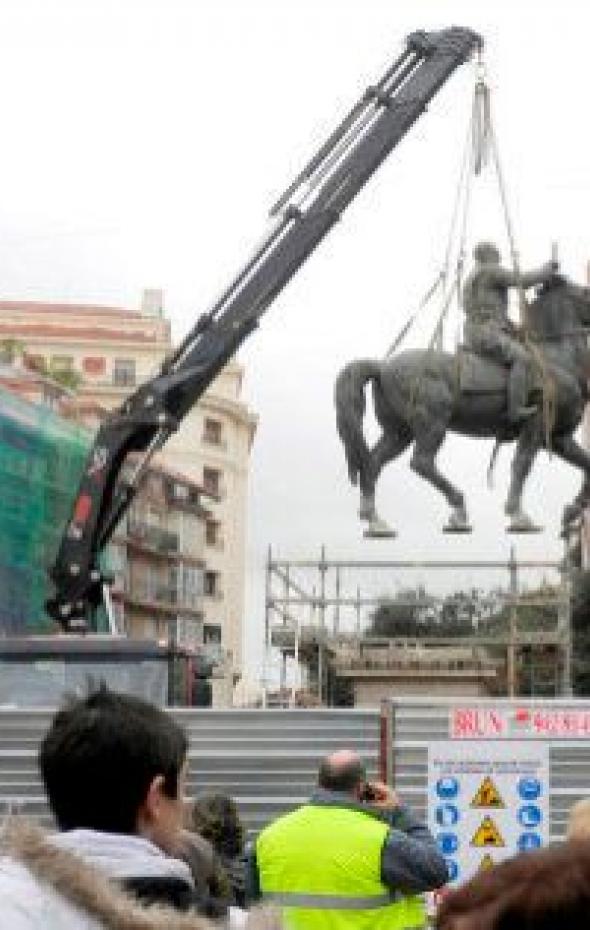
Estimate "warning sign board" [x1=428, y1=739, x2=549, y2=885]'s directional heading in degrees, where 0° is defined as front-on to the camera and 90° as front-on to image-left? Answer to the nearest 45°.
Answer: approximately 0°

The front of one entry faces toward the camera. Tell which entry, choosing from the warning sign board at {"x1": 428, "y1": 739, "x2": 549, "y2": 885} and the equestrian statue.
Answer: the warning sign board

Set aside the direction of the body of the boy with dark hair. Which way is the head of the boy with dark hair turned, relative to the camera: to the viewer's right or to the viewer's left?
to the viewer's right

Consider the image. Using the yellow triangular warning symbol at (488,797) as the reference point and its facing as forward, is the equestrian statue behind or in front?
behind

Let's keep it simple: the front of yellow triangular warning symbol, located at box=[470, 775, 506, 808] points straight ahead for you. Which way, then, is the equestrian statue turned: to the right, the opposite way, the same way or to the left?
to the left

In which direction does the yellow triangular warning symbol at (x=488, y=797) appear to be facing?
toward the camera

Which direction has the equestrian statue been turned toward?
to the viewer's right

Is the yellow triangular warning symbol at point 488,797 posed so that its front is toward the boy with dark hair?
yes

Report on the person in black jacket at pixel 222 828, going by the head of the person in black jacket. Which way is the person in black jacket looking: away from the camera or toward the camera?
away from the camera

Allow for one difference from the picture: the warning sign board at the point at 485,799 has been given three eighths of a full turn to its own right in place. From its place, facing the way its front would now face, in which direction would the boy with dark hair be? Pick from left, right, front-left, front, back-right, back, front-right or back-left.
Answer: back-left

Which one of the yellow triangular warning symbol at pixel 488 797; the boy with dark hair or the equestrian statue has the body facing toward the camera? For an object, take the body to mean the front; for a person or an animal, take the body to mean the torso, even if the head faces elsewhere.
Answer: the yellow triangular warning symbol

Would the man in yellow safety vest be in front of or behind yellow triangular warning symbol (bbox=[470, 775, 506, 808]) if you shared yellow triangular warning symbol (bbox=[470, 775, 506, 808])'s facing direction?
in front

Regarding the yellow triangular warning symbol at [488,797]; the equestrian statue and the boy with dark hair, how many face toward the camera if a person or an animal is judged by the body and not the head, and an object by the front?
1

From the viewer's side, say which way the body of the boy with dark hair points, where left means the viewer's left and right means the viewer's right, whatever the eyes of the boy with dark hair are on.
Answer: facing away from the viewer and to the right of the viewer

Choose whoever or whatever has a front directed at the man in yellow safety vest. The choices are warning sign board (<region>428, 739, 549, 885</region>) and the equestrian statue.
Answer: the warning sign board

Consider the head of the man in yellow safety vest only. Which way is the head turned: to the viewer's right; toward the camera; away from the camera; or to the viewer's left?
away from the camera

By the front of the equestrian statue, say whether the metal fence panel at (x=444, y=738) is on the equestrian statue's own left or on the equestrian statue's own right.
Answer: on the equestrian statue's own right
